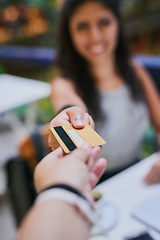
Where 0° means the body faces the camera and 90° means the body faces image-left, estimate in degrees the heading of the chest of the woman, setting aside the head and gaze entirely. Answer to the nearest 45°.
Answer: approximately 0°
